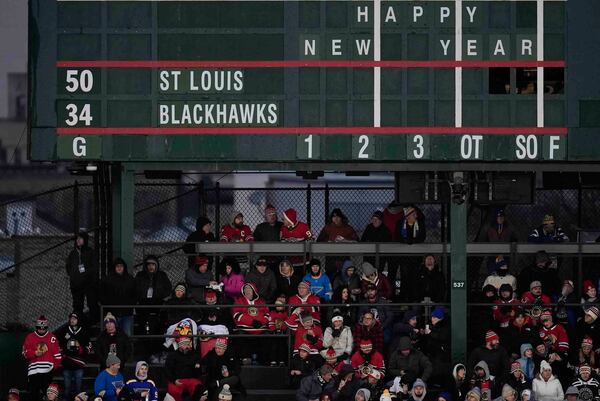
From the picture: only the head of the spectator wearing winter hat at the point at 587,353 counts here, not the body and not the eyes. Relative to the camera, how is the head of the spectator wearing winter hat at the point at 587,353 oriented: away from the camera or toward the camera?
toward the camera

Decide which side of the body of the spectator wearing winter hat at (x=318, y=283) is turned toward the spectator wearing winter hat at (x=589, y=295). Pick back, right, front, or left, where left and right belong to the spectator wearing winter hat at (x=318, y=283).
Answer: left

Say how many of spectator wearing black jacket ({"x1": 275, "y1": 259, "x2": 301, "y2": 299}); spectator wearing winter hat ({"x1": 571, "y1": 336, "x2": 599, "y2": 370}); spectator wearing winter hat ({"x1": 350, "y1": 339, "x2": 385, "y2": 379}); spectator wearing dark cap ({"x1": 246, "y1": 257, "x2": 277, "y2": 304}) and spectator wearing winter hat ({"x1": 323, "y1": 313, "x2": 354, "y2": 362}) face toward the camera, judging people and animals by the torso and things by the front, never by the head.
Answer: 5

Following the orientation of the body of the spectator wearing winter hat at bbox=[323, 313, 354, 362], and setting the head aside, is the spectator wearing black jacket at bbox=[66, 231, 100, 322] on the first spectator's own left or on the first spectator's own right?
on the first spectator's own right

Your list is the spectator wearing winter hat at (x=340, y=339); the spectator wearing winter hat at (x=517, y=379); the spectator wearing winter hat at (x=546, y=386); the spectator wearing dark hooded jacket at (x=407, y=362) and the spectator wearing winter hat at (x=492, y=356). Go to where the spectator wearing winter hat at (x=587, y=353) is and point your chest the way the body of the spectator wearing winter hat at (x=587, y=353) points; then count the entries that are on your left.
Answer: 0

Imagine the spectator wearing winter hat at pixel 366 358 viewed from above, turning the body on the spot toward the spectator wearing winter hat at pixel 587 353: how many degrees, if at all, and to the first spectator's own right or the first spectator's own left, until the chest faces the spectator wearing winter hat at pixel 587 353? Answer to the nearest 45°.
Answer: approximately 90° to the first spectator's own left

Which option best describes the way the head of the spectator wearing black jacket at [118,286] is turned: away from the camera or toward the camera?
toward the camera

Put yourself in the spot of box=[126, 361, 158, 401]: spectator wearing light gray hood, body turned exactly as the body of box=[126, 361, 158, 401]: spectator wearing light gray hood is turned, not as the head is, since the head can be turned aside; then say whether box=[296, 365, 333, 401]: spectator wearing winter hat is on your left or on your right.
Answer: on your left

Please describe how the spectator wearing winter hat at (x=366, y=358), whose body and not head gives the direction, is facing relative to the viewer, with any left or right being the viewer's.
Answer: facing the viewer

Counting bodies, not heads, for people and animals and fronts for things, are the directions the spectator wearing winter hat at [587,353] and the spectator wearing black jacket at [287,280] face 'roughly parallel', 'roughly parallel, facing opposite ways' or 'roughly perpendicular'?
roughly parallel

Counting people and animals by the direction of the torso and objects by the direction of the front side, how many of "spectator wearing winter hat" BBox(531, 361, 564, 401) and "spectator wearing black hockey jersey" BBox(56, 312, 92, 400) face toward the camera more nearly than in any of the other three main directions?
2

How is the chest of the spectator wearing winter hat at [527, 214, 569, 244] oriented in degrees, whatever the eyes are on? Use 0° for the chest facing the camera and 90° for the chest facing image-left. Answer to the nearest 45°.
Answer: approximately 0°

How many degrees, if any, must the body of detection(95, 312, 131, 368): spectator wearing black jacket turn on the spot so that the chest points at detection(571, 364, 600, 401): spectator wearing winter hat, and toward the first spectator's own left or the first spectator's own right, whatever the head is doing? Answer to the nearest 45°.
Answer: approximately 90° to the first spectator's own left

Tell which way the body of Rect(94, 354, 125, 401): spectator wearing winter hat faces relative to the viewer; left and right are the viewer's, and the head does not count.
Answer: facing the viewer and to the right of the viewer

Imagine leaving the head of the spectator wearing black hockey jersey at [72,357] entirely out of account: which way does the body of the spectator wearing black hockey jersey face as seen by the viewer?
toward the camera

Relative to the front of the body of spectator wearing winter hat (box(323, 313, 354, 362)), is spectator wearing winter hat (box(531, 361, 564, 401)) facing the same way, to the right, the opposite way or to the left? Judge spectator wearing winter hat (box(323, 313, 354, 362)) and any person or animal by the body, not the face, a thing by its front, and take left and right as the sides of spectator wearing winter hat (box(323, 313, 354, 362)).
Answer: the same way

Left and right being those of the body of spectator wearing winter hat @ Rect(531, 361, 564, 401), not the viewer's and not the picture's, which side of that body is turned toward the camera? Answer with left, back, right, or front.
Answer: front

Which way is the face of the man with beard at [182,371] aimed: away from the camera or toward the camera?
toward the camera
